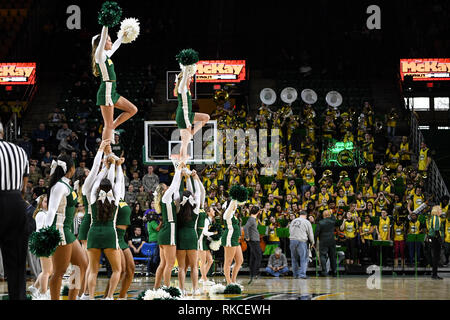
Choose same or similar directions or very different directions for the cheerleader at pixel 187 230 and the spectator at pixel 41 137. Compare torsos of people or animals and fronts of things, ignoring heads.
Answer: very different directions

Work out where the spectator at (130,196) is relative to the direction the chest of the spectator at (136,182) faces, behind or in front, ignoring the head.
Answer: in front

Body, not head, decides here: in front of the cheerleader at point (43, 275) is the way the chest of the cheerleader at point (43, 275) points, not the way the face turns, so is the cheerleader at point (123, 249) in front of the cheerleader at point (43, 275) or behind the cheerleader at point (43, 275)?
in front

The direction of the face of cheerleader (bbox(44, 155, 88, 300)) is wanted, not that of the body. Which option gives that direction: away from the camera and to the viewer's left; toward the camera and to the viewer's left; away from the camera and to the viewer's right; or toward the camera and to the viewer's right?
away from the camera and to the viewer's right

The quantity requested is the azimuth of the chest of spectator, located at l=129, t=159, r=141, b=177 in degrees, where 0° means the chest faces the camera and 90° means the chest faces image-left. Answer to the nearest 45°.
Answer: approximately 0°

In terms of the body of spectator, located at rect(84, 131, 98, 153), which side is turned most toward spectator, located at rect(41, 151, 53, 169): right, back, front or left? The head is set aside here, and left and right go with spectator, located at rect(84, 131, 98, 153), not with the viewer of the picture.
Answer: right

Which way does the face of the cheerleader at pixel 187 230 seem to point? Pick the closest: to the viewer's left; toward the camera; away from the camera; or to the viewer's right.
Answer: away from the camera

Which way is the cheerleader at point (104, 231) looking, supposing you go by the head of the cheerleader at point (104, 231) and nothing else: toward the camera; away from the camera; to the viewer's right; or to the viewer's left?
away from the camera

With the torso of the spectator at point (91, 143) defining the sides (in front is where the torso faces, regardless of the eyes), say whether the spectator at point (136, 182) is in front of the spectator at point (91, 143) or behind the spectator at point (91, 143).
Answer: in front
